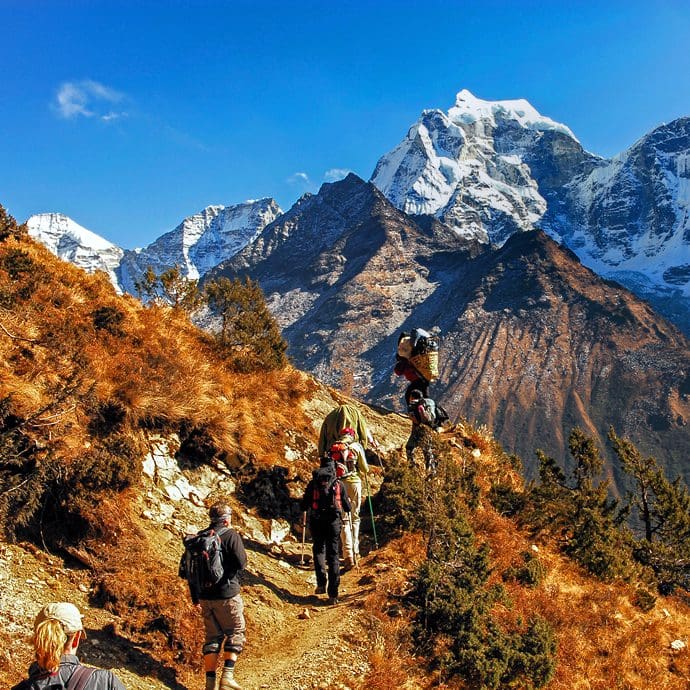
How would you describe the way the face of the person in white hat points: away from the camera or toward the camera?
away from the camera

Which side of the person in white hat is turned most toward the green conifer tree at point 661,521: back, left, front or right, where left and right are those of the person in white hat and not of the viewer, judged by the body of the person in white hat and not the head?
front

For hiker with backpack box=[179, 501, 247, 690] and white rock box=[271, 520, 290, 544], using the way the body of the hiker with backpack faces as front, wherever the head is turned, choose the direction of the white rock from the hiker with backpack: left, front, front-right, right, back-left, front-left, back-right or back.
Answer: front-left

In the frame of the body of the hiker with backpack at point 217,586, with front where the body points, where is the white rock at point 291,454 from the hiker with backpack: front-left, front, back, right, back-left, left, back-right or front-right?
front-left

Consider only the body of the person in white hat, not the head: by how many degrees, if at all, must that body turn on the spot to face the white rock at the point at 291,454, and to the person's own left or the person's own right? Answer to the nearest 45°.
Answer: approximately 45° to the person's own left

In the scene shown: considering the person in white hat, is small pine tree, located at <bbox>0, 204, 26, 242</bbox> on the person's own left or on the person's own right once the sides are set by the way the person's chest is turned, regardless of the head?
on the person's own left

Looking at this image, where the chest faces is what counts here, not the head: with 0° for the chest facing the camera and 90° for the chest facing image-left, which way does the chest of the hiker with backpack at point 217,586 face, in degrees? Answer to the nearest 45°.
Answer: approximately 225°

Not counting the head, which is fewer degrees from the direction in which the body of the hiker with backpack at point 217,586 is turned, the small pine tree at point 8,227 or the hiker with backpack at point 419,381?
the hiker with backpack

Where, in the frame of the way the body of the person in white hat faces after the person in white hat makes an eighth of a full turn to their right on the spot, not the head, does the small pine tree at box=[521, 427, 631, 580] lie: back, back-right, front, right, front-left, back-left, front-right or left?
front-left

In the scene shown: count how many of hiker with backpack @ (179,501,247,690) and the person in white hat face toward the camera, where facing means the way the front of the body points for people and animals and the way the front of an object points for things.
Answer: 0

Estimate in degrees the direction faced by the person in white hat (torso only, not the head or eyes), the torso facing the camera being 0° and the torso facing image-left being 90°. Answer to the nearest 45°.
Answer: approximately 225°
